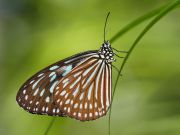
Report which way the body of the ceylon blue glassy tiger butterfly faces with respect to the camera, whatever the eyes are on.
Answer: to the viewer's right
